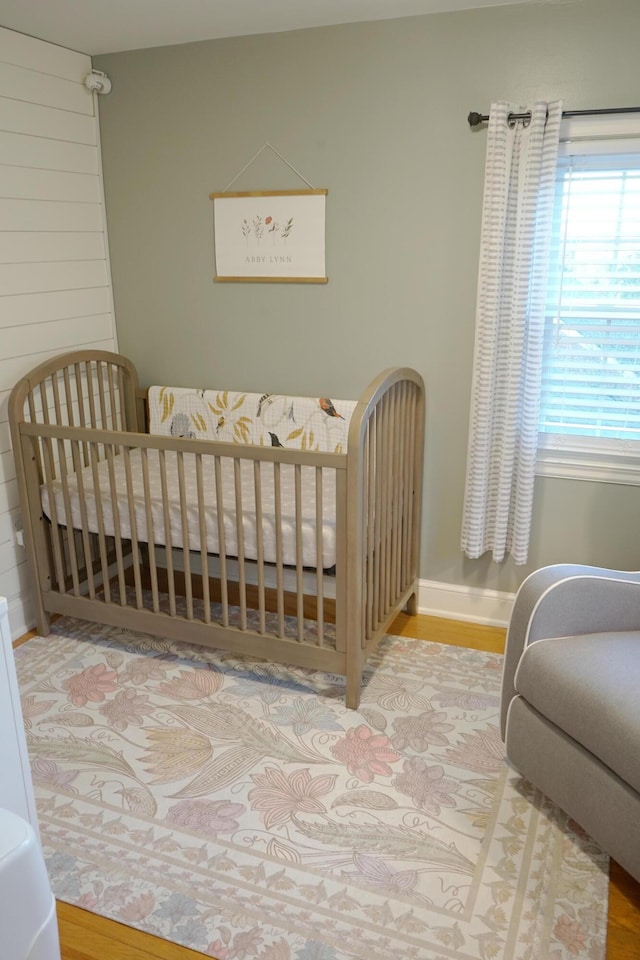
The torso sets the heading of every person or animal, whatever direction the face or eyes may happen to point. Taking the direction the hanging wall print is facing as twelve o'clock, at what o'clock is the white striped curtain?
The white striped curtain is roughly at 10 o'clock from the hanging wall print.

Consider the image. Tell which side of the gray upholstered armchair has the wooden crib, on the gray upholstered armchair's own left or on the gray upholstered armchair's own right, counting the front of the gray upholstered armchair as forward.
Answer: on the gray upholstered armchair's own right

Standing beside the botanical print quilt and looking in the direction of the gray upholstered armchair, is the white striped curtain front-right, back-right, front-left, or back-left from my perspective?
front-left

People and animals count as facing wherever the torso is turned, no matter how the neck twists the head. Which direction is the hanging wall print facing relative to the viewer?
toward the camera

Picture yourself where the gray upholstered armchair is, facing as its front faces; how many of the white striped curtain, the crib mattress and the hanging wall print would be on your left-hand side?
0

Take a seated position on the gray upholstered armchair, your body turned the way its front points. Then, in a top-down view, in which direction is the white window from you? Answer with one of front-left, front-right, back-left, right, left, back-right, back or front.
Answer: back-right

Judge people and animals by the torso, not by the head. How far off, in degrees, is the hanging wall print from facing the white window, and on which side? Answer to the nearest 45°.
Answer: approximately 45° to its left

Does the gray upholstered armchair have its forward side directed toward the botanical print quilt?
no

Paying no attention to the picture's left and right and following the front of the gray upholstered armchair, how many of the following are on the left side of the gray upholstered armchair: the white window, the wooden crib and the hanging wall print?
0

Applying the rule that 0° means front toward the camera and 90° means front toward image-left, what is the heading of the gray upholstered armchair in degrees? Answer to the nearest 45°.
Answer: approximately 45°

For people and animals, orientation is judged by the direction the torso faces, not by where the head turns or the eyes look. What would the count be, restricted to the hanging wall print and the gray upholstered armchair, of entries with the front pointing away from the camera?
0

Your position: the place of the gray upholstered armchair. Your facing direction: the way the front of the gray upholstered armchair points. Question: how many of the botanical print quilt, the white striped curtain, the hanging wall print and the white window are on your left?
0
